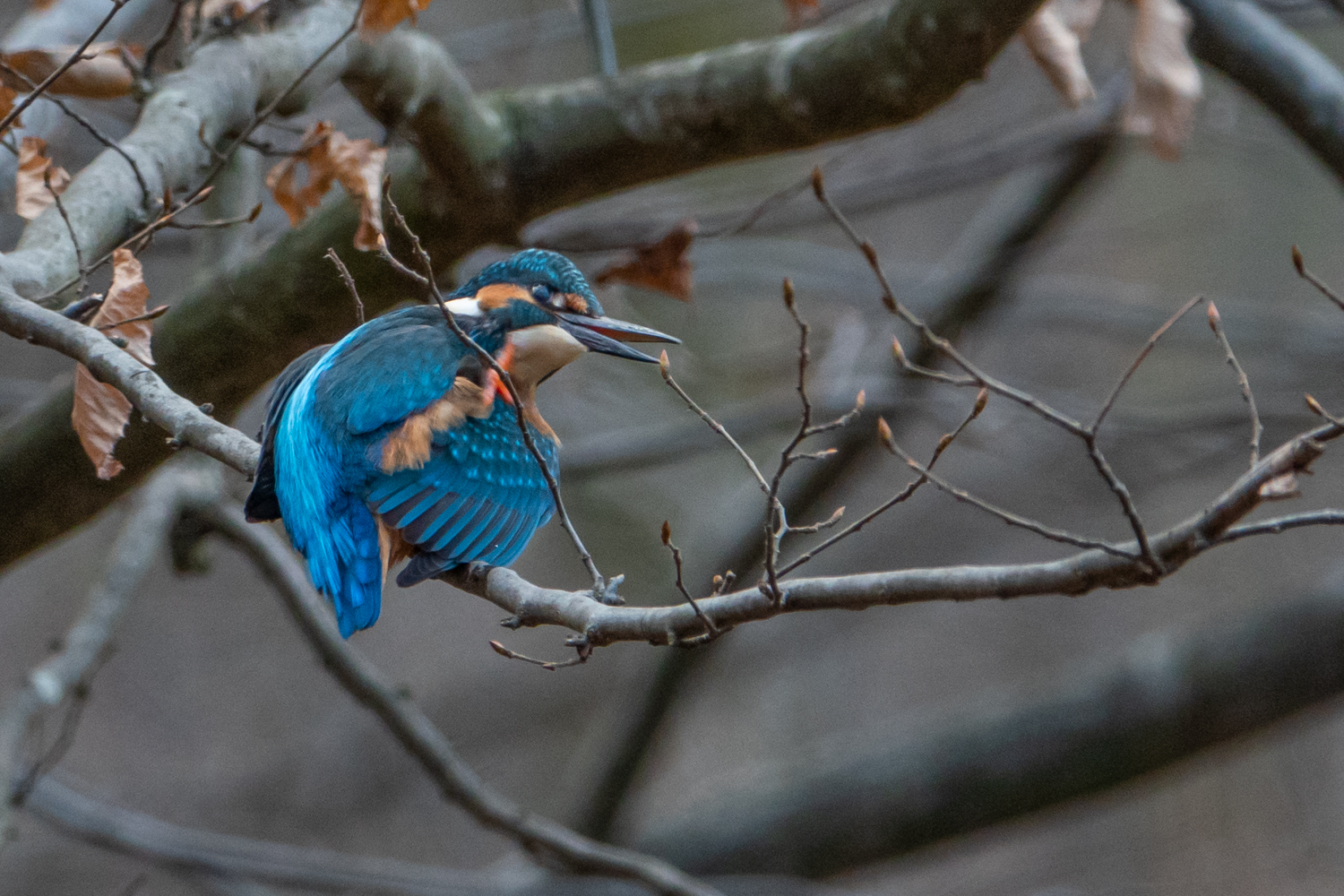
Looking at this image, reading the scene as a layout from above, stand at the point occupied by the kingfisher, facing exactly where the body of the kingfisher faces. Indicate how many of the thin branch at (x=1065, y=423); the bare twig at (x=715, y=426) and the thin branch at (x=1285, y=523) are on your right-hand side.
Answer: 3

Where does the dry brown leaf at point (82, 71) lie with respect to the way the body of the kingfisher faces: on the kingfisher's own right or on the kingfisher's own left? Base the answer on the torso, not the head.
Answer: on the kingfisher's own left

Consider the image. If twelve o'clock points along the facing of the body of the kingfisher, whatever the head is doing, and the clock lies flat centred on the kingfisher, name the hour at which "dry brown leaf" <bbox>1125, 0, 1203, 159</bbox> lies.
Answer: The dry brown leaf is roughly at 1 o'clock from the kingfisher.

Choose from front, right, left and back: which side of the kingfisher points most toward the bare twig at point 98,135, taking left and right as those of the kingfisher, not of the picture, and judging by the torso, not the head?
left

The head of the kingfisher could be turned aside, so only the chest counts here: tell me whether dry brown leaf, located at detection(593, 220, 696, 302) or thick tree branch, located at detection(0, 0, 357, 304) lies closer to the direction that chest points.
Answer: the dry brown leaf

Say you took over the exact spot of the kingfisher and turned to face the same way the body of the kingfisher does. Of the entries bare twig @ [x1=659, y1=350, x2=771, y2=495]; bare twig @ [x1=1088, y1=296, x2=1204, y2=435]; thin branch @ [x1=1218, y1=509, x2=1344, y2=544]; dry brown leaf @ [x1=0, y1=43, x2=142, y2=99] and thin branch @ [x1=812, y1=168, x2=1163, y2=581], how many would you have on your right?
4

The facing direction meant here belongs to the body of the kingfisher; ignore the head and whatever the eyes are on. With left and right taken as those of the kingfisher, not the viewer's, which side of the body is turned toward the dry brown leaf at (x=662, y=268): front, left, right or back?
front

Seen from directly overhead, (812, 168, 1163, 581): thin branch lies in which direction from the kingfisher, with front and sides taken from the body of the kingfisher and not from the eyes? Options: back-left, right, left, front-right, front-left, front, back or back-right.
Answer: right

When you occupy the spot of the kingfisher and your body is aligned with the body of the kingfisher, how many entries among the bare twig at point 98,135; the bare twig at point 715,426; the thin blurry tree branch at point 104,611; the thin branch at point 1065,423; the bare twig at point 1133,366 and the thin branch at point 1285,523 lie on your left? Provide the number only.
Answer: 2

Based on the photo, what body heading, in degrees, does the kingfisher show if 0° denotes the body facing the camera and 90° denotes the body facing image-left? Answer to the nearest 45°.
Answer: approximately 225°
